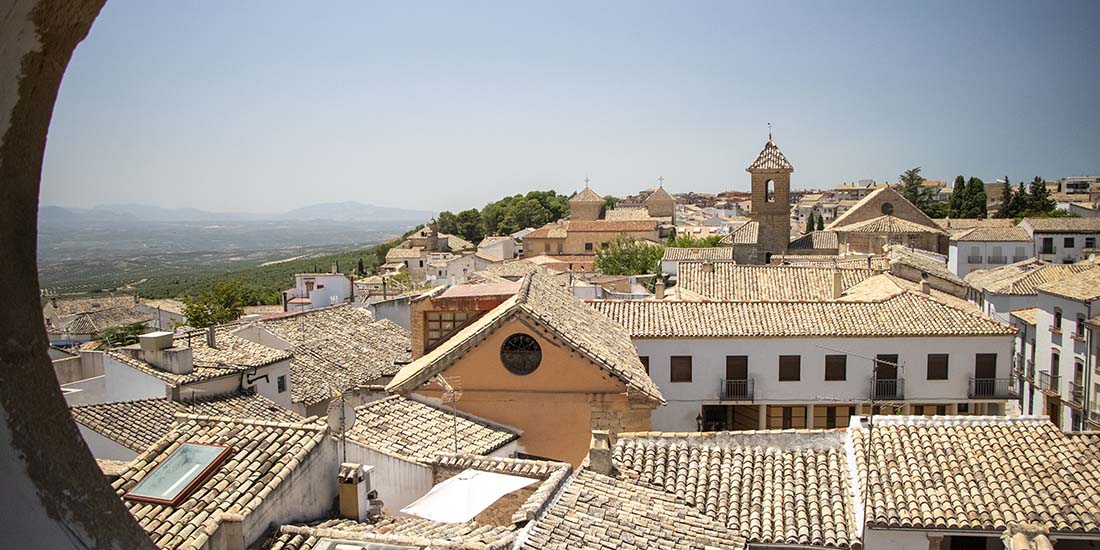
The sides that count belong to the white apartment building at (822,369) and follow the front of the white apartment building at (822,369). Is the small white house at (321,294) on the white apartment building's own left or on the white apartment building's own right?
on the white apartment building's own right

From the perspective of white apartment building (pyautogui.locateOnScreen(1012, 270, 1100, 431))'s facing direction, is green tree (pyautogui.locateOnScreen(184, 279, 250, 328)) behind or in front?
in front

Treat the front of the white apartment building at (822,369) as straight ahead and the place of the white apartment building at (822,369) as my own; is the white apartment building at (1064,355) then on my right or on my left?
on my left

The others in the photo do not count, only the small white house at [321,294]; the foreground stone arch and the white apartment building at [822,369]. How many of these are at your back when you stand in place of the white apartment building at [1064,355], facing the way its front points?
0

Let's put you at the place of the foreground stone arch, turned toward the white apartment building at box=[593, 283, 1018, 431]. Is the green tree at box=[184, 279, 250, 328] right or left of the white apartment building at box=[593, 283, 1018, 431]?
left

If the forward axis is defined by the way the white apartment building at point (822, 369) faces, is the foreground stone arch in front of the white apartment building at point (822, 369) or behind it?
in front

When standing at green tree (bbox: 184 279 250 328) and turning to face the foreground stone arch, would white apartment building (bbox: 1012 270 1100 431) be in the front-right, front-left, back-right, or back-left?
front-left

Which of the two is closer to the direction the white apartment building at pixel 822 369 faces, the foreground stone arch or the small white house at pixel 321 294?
the foreground stone arch

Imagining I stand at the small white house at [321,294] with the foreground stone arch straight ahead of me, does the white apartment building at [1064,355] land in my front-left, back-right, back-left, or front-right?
front-left

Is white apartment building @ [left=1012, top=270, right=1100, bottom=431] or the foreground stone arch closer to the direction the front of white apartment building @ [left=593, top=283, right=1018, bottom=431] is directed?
the foreground stone arch

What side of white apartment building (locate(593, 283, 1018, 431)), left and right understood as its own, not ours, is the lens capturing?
front

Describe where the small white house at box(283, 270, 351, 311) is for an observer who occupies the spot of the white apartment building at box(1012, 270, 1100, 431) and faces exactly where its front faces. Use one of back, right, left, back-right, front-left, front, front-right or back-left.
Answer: front-right

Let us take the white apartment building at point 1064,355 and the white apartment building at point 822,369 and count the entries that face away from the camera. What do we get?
0

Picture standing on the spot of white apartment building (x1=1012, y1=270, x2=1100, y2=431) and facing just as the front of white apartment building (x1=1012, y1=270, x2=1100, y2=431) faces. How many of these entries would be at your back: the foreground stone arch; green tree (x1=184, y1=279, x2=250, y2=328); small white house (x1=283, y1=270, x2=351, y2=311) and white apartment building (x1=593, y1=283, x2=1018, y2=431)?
0

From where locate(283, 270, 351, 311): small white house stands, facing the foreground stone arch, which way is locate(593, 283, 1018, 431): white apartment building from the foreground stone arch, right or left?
left

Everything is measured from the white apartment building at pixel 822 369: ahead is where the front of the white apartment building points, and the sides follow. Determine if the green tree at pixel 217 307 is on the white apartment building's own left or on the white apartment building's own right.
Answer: on the white apartment building's own right
